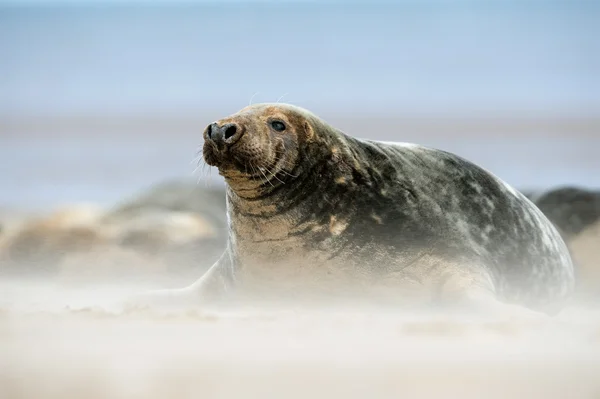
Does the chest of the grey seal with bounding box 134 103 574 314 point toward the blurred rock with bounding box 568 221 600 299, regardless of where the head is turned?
no

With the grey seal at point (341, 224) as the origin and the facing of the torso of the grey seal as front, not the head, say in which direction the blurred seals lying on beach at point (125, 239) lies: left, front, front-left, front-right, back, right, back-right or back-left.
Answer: right

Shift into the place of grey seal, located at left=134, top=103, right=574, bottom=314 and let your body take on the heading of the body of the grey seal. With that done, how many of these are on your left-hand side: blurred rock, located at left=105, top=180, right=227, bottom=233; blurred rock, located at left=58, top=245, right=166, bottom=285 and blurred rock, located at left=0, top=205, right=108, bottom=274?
0

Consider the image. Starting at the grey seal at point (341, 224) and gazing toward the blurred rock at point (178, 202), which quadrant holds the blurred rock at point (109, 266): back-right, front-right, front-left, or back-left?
front-left

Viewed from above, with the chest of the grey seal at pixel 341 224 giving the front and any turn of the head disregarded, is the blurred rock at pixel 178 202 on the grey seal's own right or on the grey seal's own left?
on the grey seal's own right

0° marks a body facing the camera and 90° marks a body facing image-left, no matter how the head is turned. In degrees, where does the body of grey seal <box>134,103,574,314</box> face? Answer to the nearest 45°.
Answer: approximately 45°
